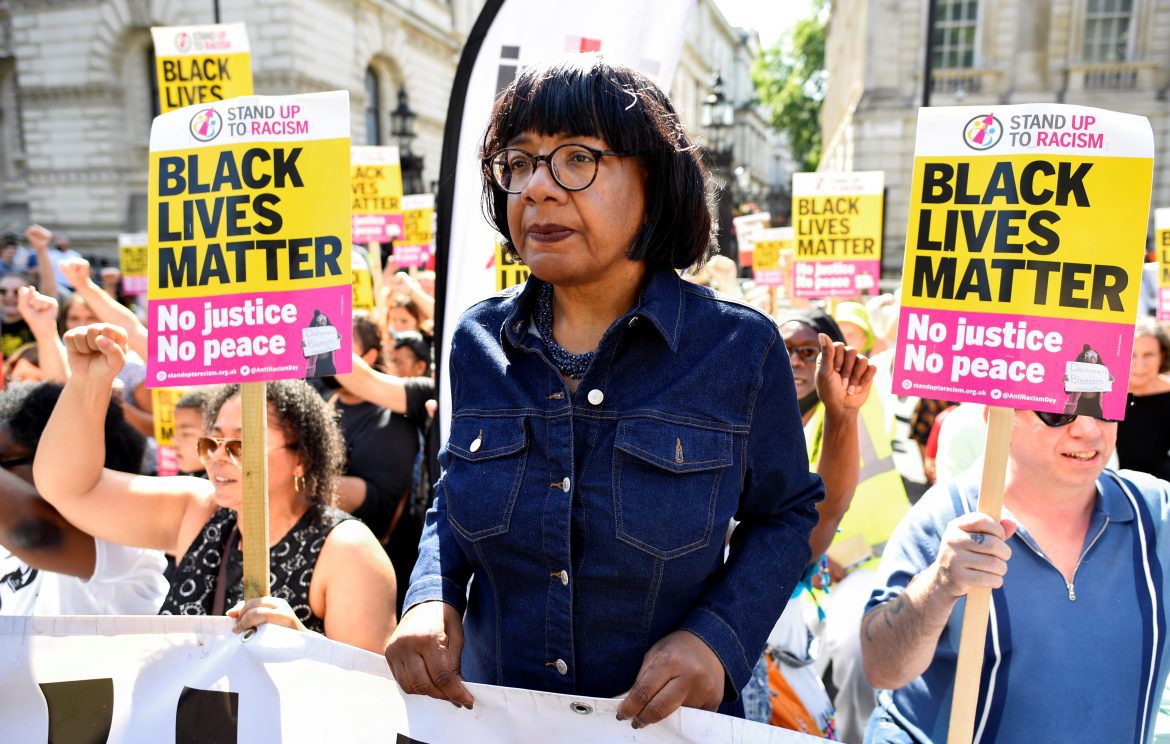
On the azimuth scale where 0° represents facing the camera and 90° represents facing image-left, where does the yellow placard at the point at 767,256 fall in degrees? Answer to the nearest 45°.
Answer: approximately 0°

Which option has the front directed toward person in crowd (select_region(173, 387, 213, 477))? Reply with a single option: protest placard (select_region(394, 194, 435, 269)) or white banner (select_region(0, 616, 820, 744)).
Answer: the protest placard

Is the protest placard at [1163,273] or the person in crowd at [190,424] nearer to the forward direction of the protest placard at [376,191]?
the person in crowd

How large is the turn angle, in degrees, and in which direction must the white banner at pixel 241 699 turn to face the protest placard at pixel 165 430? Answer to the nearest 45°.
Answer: approximately 180°
